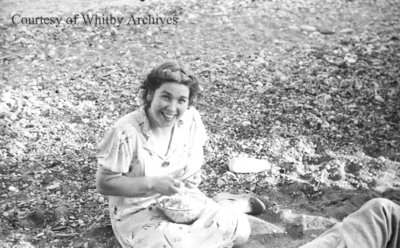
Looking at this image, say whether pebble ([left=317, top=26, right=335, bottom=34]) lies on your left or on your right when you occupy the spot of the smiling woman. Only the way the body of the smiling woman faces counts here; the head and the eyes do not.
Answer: on your left

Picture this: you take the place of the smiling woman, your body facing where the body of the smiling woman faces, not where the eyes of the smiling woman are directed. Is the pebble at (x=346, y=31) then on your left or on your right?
on your left

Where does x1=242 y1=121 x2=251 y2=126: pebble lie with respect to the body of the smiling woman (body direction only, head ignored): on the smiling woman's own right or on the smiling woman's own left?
on the smiling woman's own left

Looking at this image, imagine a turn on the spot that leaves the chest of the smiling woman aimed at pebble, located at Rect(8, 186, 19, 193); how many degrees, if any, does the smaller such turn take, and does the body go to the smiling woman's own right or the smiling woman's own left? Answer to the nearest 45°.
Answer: approximately 180°

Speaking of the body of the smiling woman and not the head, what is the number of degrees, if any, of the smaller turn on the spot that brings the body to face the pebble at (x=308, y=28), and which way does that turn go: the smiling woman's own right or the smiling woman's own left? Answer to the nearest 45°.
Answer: approximately 90° to the smiling woman's own left

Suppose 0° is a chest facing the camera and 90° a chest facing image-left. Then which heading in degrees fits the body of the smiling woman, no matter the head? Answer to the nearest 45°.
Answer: approximately 315°
